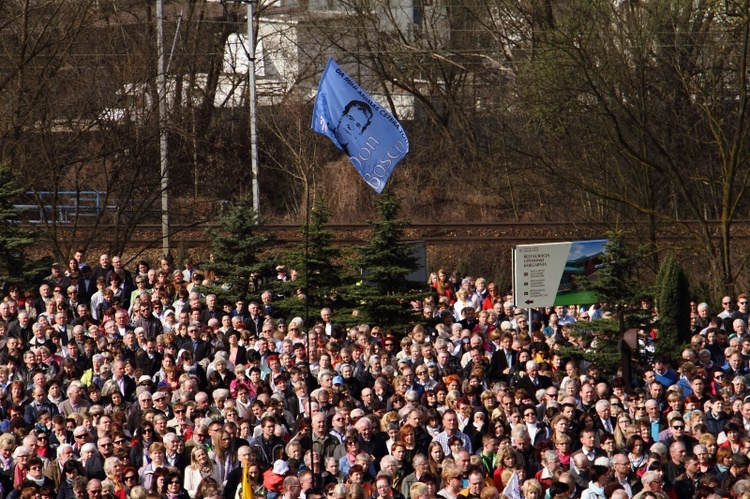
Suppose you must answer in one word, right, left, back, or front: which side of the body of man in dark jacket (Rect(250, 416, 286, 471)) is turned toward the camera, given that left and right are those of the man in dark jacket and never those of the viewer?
front

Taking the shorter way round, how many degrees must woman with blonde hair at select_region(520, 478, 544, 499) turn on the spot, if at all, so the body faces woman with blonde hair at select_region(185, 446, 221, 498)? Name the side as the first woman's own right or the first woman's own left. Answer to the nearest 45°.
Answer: approximately 90° to the first woman's own right

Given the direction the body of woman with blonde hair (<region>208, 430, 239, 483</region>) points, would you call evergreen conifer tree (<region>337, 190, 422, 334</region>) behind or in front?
behind

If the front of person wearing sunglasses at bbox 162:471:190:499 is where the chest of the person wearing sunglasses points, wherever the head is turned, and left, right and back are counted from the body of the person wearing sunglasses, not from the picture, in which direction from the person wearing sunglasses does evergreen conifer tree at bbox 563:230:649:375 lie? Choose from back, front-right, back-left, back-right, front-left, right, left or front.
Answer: back-left

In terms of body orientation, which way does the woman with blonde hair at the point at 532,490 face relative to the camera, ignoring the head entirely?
toward the camera

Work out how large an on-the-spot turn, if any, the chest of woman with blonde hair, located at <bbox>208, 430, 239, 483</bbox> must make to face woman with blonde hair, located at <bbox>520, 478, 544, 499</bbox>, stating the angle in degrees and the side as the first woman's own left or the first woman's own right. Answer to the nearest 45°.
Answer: approximately 45° to the first woman's own left

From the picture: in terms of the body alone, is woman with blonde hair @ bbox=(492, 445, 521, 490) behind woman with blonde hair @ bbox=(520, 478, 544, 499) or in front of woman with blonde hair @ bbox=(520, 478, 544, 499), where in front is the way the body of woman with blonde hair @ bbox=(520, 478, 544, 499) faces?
behind

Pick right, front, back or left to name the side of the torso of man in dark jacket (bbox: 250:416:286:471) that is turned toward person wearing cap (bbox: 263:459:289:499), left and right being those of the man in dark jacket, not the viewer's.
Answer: front

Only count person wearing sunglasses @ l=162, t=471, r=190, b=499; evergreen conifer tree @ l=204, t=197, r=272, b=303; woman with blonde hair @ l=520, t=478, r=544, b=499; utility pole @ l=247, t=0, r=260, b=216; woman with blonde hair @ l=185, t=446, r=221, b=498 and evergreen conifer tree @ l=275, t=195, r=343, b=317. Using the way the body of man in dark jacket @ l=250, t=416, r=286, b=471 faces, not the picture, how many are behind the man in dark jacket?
3

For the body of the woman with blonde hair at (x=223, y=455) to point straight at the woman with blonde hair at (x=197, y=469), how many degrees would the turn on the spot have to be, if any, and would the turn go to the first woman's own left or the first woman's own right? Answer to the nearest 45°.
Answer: approximately 45° to the first woman's own right

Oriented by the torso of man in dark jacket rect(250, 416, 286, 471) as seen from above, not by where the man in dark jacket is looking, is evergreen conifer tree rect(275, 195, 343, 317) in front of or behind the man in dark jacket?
behind

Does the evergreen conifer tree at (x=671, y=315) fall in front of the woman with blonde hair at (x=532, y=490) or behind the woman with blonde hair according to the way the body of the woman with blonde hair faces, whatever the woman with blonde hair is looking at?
behind

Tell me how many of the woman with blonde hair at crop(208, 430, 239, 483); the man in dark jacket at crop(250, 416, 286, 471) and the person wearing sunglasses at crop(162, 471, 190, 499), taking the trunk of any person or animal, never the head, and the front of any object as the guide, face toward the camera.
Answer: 3
